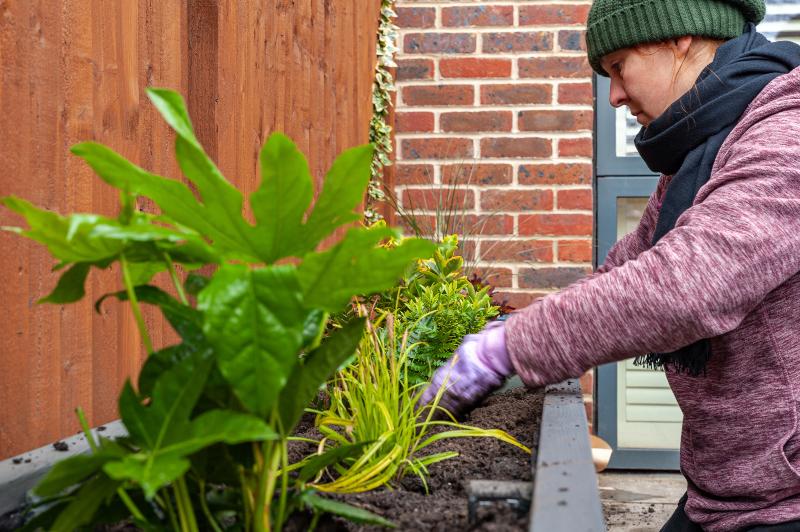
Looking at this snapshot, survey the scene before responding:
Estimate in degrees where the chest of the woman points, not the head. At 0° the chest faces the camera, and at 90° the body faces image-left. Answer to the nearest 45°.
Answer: approximately 90°

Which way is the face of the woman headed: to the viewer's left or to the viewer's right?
to the viewer's left

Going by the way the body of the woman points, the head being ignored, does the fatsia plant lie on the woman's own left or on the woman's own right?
on the woman's own left
